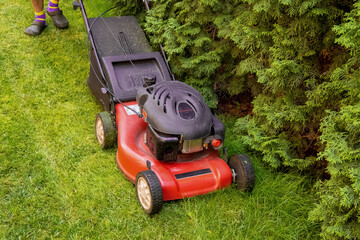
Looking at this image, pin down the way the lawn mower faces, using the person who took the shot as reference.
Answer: facing the viewer and to the right of the viewer
